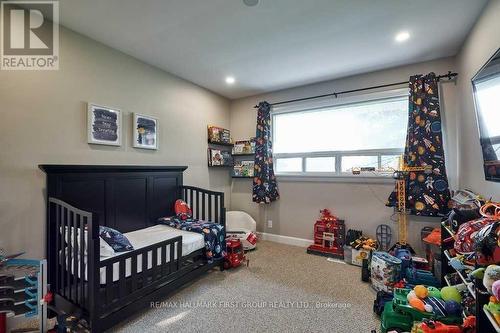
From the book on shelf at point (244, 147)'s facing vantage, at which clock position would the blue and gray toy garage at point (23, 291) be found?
The blue and gray toy garage is roughly at 1 o'clock from the book on shelf.

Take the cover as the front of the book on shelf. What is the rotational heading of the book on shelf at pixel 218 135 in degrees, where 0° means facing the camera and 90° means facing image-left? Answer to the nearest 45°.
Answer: approximately 315°

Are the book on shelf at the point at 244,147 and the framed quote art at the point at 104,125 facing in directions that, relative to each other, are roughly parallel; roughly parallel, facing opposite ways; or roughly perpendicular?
roughly perpendicular
